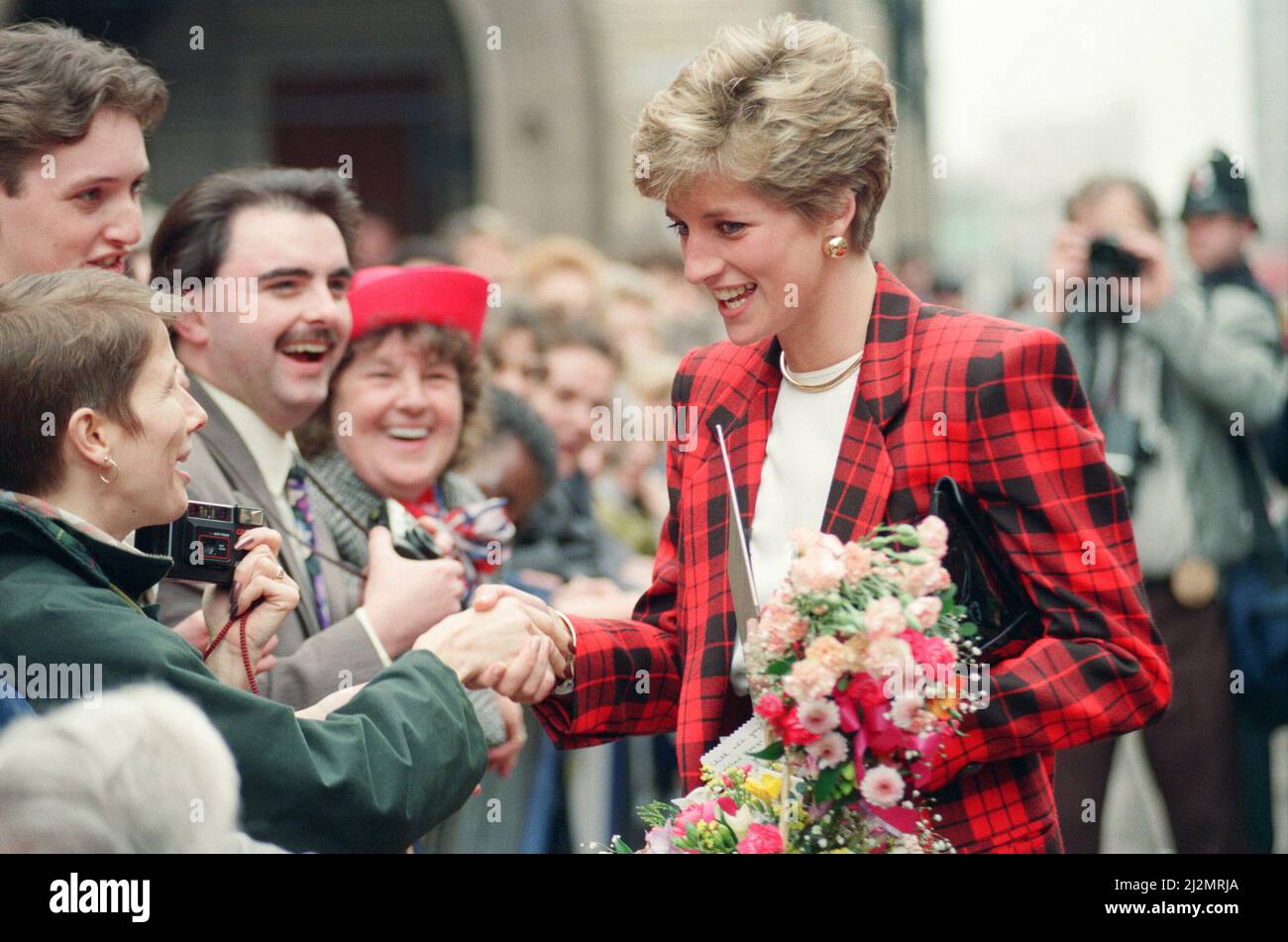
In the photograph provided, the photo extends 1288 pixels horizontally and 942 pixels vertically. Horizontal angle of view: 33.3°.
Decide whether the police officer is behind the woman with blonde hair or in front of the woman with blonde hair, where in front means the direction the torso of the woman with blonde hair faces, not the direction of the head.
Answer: behind

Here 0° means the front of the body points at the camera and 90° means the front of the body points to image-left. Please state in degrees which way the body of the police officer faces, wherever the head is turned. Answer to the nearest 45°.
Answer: approximately 45°

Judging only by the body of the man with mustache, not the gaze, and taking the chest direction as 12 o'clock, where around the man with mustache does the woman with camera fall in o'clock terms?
The woman with camera is roughly at 2 o'clock from the man with mustache.

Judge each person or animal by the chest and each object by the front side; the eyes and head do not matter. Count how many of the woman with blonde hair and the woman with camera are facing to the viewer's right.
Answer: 1

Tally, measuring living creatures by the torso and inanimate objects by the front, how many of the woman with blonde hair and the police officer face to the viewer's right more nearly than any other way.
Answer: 0

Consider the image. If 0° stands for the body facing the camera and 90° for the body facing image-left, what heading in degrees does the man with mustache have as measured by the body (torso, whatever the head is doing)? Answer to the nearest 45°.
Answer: approximately 315°

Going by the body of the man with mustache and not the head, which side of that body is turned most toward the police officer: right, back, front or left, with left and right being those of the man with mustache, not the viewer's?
left

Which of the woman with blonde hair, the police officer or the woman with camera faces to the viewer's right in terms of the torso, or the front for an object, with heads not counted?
the woman with camera

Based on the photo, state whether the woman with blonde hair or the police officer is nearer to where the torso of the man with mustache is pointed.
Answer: the woman with blonde hair

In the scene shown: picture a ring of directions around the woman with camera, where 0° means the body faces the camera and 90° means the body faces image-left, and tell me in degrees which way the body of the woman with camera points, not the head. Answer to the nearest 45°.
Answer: approximately 270°

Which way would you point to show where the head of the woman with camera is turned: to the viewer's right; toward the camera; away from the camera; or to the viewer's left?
to the viewer's right

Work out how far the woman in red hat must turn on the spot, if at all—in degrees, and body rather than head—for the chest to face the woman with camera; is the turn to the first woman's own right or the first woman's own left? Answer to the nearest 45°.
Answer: approximately 45° to the first woman's own right
